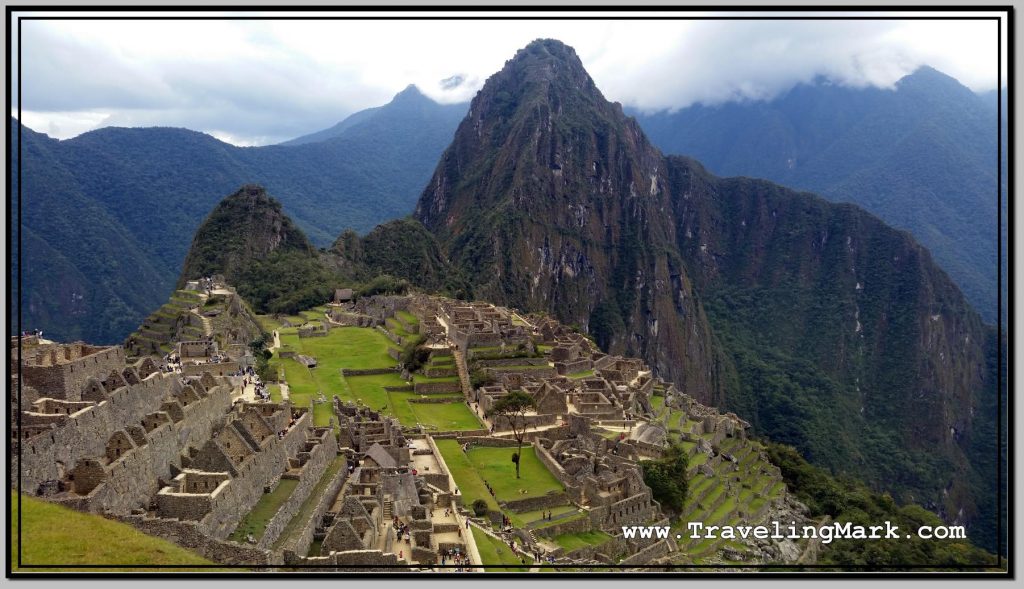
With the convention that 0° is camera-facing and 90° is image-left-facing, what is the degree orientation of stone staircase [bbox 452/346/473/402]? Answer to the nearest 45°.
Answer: approximately 0°

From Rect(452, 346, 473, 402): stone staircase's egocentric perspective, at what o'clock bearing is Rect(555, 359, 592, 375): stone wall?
The stone wall is roughly at 8 o'clock from the stone staircase.

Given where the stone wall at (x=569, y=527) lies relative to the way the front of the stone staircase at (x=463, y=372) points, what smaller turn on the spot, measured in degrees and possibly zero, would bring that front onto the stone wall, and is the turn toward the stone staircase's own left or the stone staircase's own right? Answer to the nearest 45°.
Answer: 0° — it already faces it

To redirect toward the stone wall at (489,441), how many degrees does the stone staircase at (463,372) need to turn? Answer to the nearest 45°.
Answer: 0° — it already faces it

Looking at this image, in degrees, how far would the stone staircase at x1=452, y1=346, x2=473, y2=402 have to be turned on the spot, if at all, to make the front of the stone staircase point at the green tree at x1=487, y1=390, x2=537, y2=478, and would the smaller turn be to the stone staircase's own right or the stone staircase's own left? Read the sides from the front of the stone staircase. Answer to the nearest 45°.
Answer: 0° — it already faces it

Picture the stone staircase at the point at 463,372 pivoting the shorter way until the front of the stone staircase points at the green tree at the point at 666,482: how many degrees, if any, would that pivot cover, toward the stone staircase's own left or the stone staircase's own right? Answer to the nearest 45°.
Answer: approximately 45° to the stone staircase's own left

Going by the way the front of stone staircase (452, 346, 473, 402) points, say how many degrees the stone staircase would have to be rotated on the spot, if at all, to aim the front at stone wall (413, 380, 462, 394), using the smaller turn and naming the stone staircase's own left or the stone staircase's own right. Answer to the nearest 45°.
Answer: approximately 45° to the stone staircase's own right

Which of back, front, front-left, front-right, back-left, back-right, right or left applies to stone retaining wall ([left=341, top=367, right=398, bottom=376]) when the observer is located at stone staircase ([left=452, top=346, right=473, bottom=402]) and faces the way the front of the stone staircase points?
right

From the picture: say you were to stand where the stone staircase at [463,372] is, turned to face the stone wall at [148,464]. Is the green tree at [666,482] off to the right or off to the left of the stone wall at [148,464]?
left

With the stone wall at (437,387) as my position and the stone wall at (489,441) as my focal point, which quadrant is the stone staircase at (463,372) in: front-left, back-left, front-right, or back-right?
back-left

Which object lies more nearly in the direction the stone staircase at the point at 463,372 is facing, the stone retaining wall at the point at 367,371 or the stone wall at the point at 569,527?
the stone wall

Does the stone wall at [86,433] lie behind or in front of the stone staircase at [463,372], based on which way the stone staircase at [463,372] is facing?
in front

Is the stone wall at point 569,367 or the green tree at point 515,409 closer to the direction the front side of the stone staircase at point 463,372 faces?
the green tree
